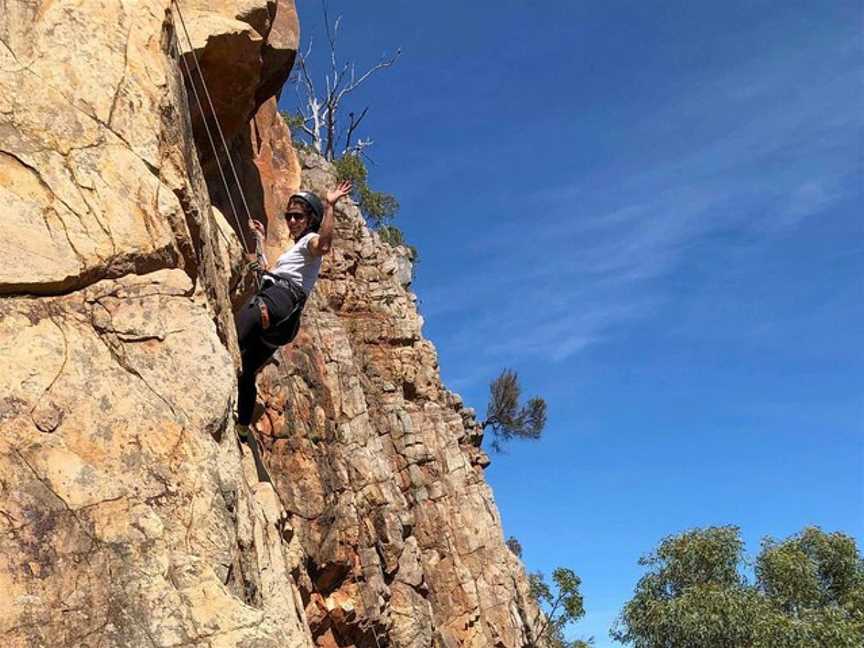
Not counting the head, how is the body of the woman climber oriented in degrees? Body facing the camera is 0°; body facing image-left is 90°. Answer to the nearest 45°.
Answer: approximately 45°
